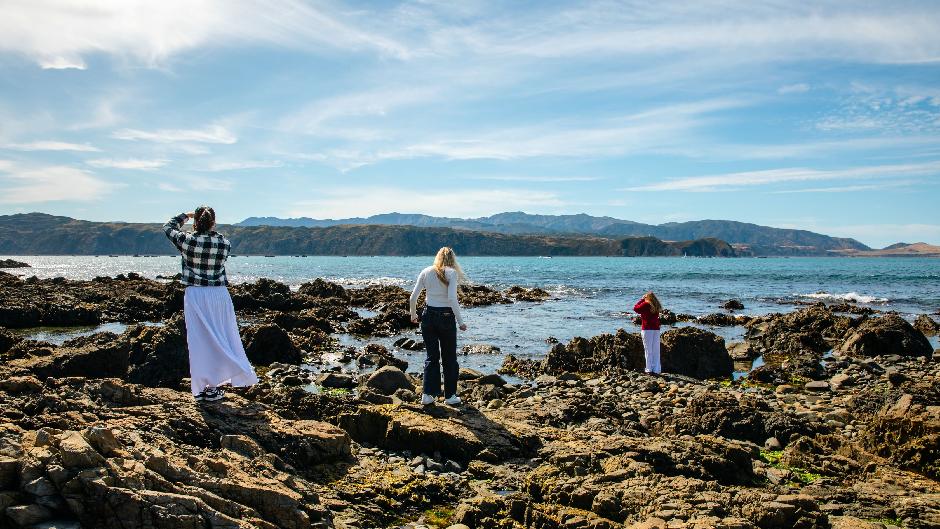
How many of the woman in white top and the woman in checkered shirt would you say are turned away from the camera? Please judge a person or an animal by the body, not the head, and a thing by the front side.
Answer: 2

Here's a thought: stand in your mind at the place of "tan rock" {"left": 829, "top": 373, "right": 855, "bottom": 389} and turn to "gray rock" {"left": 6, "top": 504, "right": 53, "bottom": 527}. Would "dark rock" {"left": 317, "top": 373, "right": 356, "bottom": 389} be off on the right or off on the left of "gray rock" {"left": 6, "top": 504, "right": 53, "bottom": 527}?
right

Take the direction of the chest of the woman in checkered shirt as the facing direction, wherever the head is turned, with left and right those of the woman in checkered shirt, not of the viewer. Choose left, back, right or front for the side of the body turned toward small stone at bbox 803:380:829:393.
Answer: right

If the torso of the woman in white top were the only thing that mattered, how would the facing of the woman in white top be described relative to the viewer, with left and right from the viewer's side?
facing away from the viewer

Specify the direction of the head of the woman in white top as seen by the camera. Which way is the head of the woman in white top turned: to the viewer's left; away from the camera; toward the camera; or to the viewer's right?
away from the camera

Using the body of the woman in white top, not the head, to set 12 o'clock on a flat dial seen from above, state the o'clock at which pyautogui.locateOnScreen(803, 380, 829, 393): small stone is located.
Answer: The small stone is roughly at 2 o'clock from the woman in white top.

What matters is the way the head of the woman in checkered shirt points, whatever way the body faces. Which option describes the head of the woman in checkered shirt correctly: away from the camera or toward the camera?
away from the camera

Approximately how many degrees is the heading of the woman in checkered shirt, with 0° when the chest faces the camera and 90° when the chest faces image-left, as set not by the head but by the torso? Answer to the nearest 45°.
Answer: approximately 180°
